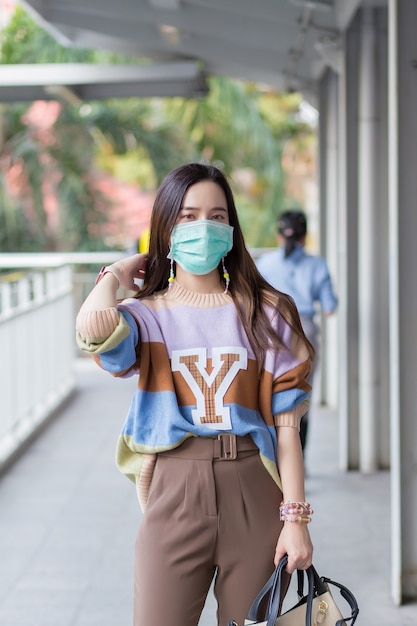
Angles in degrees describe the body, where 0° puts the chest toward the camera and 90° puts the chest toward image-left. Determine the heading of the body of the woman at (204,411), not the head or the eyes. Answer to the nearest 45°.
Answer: approximately 0°

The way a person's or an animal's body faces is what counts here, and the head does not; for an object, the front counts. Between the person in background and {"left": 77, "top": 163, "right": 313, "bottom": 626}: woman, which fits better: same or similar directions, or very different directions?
very different directions

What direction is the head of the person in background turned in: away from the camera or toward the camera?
away from the camera

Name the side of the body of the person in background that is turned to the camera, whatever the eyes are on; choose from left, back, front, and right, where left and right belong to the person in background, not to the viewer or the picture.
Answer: back

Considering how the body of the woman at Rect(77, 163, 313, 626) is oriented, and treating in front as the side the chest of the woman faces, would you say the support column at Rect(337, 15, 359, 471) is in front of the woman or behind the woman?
behind

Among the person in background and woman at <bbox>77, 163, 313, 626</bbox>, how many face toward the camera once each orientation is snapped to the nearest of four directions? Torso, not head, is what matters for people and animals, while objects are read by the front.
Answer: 1
